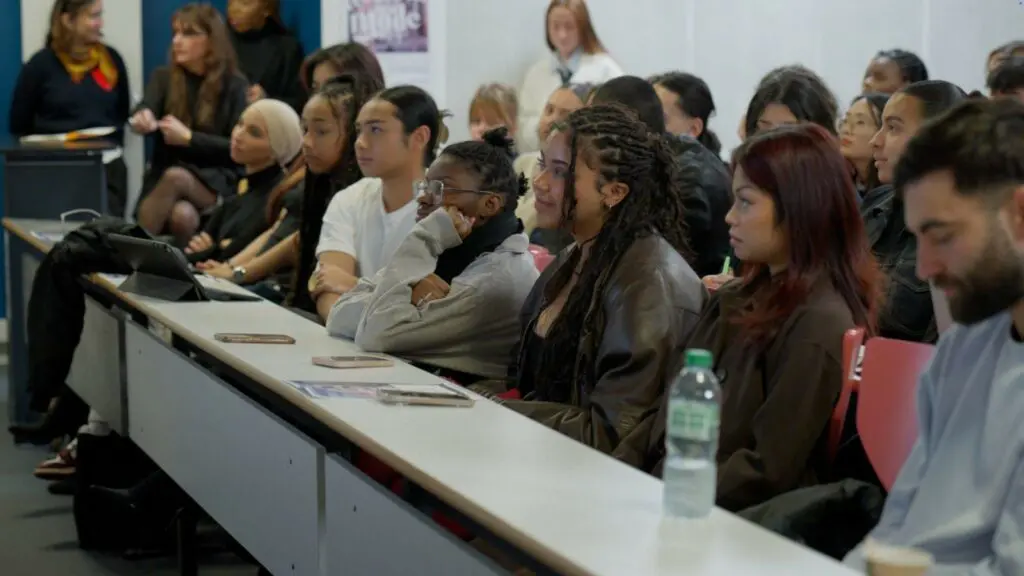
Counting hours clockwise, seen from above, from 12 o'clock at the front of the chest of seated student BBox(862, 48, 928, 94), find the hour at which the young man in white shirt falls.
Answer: The young man in white shirt is roughly at 12 o'clock from the seated student.

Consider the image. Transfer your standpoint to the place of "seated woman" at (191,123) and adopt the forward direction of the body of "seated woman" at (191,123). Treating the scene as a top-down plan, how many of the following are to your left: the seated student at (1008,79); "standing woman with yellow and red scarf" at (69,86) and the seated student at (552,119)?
2

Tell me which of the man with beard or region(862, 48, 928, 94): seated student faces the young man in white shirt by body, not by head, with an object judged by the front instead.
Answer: the seated student

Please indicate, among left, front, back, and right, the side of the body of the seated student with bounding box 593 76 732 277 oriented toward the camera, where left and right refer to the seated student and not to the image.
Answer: left

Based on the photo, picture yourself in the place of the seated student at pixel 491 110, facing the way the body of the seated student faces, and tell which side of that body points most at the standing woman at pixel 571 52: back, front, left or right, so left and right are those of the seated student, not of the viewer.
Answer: back

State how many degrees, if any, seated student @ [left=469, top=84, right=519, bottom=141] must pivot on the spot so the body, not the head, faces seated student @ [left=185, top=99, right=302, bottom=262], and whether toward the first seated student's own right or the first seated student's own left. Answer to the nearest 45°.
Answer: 0° — they already face them

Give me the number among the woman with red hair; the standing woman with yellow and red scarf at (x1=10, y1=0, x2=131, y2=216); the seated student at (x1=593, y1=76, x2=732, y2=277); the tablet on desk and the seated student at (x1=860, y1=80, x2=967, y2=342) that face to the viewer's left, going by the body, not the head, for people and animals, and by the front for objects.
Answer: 3

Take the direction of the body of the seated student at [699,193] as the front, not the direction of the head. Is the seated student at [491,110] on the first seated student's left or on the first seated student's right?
on the first seated student's right

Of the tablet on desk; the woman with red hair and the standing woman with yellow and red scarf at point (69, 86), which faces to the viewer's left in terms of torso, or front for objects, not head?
the woman with red hair

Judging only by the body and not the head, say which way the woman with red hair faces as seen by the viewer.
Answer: to the viewer's left

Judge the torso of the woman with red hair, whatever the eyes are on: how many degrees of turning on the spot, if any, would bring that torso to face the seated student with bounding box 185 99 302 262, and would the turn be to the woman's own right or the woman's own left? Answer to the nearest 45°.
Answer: approximately 45° to the woman's own right

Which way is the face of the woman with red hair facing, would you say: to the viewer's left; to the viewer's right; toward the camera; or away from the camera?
to the viewer's left

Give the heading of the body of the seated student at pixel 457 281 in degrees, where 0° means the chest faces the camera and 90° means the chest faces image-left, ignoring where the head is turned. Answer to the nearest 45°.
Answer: approximately 90°
